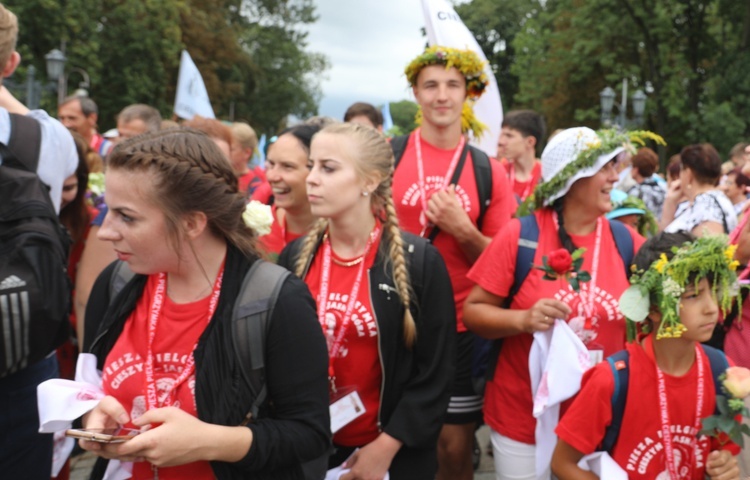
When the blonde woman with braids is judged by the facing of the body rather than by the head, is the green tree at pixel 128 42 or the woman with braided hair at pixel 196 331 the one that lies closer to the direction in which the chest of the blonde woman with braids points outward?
the woman with braided hair

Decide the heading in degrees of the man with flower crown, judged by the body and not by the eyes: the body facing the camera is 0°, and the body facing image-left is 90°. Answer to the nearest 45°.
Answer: approximately 0°

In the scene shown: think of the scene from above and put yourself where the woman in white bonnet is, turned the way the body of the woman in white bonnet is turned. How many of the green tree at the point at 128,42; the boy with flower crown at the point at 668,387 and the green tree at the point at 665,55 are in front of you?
1

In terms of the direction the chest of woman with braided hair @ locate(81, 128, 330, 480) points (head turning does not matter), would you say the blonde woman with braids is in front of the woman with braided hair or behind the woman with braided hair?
behind

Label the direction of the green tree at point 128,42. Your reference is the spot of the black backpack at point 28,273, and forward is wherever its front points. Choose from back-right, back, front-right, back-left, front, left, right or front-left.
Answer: back

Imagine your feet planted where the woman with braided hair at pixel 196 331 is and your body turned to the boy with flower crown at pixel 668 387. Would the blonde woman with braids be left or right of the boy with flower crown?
left

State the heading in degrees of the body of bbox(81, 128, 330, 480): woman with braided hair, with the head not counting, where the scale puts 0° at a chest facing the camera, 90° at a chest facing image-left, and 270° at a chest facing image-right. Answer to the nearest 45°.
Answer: approximately 45°

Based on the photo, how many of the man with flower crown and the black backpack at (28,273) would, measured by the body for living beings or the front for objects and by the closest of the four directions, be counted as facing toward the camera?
2

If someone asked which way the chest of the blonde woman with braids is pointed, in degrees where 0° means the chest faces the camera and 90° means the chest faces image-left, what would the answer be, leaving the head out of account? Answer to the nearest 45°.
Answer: approximately 45°

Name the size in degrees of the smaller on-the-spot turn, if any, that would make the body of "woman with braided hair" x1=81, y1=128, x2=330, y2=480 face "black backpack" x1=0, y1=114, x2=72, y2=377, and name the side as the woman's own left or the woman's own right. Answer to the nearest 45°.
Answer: approximately 90° to the woman's own right

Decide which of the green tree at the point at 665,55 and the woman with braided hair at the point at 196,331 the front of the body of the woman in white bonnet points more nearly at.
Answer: the woman with braided hair
